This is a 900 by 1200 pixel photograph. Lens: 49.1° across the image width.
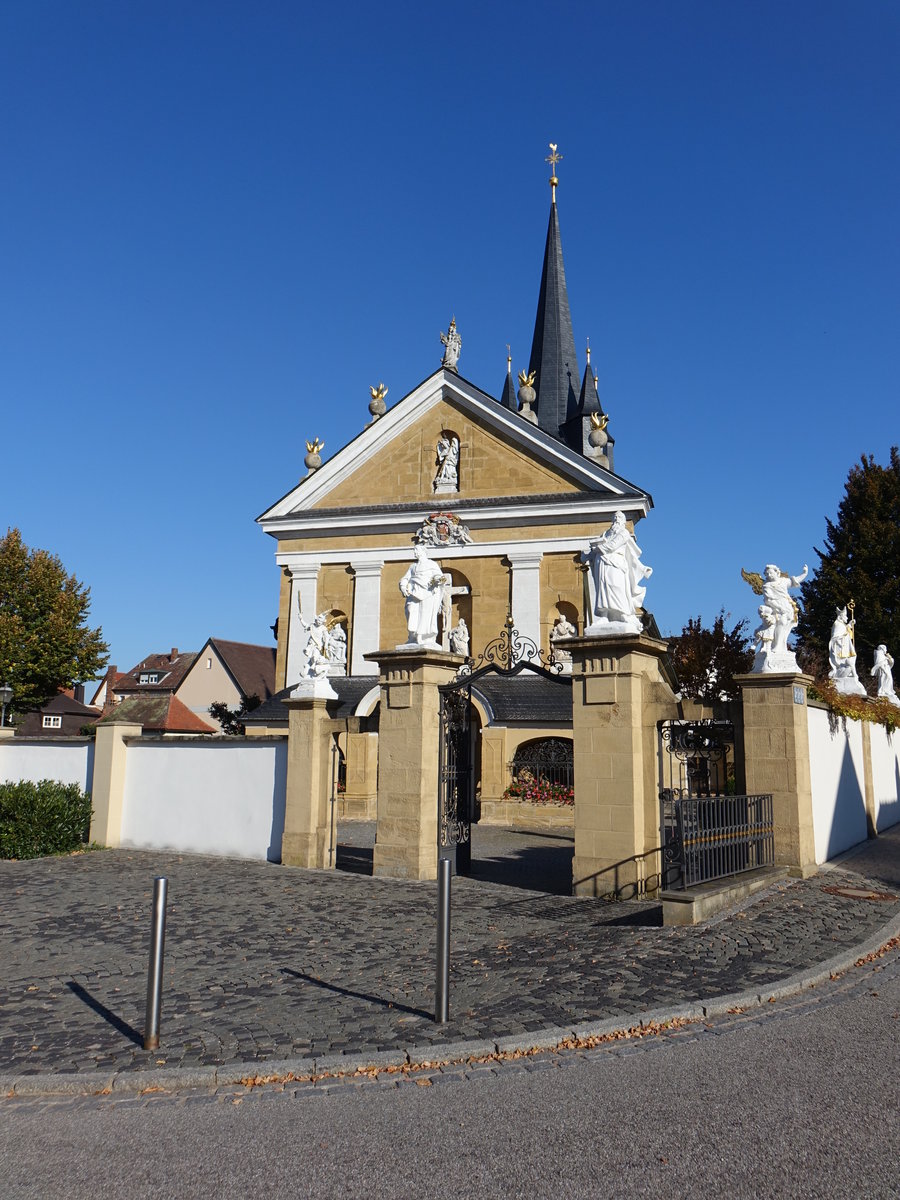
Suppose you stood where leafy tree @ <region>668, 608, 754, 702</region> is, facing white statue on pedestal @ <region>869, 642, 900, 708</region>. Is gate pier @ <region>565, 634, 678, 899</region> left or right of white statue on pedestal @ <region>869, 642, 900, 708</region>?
right

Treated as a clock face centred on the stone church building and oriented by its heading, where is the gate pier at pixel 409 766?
The gate pier is roughly at 12 o'clock from the stone church building.

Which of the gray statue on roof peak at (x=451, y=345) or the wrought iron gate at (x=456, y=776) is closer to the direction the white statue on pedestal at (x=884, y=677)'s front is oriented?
the wrought iron gate

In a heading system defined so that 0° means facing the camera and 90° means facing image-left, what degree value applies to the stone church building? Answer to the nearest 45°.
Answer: approximately 0°

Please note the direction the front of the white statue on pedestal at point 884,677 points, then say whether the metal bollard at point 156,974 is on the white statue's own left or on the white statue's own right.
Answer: on the white statue's own right

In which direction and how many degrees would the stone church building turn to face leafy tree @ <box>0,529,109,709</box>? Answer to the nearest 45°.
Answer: approximately 135° to its right

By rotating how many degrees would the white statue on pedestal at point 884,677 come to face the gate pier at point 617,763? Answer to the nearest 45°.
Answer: approximately 45° to its right

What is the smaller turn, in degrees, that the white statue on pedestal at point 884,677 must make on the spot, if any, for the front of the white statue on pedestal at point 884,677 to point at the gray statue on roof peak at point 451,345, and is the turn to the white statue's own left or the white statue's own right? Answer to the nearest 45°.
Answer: approximately 135° to the white statue's own right

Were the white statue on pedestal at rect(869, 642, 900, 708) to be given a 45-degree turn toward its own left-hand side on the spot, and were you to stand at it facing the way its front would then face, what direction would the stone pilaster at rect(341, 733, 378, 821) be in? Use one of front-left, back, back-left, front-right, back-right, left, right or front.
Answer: back

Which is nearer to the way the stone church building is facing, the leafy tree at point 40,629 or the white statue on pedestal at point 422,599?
the white statue on pedestal
